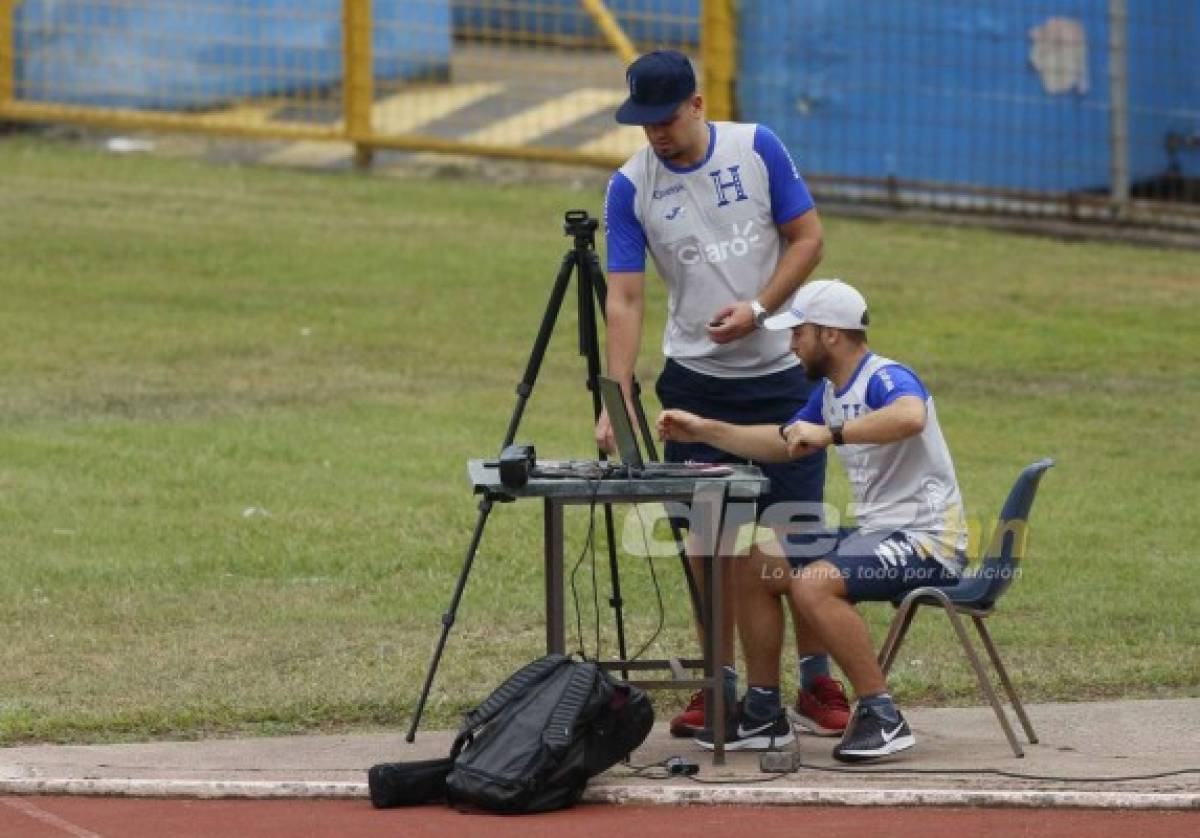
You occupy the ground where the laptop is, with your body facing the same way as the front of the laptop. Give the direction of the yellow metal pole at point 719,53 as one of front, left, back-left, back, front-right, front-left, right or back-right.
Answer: left

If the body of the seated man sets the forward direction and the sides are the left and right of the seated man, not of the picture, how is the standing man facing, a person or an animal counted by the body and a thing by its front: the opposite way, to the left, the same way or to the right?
to the left

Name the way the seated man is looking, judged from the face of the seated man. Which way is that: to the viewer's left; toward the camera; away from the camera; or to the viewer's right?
to the viewer's left

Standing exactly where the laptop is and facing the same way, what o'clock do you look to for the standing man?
The standing man is roughly at 10 o'clock from the laptop.

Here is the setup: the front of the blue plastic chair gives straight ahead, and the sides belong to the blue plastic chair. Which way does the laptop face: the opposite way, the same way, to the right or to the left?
the opposite way

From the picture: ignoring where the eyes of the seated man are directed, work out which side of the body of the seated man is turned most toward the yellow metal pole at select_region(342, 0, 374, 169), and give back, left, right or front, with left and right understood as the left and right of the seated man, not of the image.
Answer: right

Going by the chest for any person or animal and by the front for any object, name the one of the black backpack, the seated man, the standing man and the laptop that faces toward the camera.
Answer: the standing man

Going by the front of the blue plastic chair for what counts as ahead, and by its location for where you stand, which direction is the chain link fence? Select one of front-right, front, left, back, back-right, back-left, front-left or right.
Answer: right

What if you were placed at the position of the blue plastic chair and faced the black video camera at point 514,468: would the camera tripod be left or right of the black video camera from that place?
right

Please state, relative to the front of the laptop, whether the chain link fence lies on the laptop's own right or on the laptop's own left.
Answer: on the laptop's own left

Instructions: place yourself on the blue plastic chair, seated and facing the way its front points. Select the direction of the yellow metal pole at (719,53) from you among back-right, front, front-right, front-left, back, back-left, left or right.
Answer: right

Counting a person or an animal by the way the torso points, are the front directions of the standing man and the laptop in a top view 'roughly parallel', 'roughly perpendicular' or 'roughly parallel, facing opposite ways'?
roughly perpendicular

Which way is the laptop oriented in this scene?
to the viewer's right
